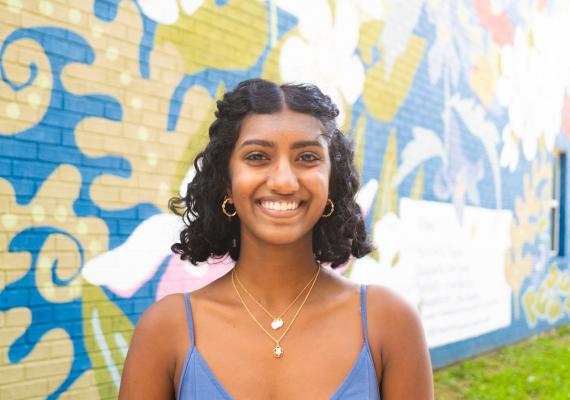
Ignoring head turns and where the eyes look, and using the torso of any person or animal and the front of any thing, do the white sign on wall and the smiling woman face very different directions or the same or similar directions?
same or similar directions

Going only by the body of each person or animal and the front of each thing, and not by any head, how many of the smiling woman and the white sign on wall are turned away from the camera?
0

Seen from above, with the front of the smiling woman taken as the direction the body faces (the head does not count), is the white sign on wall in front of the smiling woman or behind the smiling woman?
behind

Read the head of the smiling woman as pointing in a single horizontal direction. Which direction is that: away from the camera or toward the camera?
toward the camera

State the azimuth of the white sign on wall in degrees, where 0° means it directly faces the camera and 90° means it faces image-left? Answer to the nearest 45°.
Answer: approximately 315°

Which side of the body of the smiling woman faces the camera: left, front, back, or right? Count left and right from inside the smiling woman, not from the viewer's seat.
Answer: front

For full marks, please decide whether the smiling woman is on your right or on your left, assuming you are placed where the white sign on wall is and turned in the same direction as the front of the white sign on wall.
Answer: on your right
